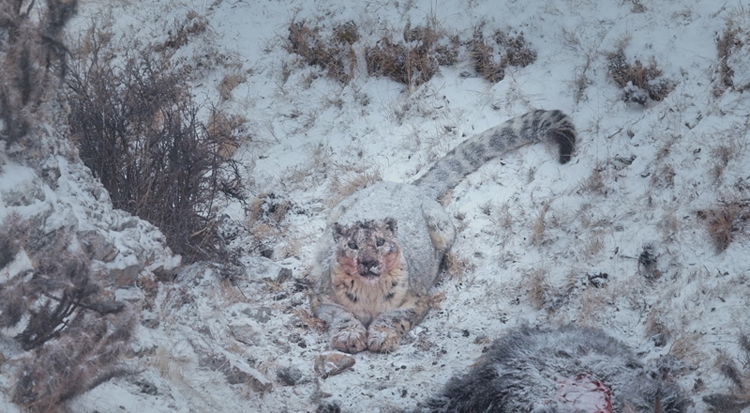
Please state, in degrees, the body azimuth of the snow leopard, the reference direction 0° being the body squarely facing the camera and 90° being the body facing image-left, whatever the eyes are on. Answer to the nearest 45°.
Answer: approximately 0°

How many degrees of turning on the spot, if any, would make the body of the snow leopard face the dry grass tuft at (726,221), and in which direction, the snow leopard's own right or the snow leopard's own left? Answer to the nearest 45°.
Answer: approximately 90° to the snow leopard's own left

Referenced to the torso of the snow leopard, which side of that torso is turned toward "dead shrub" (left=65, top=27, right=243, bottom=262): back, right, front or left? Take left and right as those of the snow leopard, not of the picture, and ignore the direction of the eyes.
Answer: right

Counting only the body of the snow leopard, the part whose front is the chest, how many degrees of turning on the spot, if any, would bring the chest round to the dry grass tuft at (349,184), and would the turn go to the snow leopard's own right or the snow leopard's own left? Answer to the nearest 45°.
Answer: approximately 135° to the snow leopard's own right
